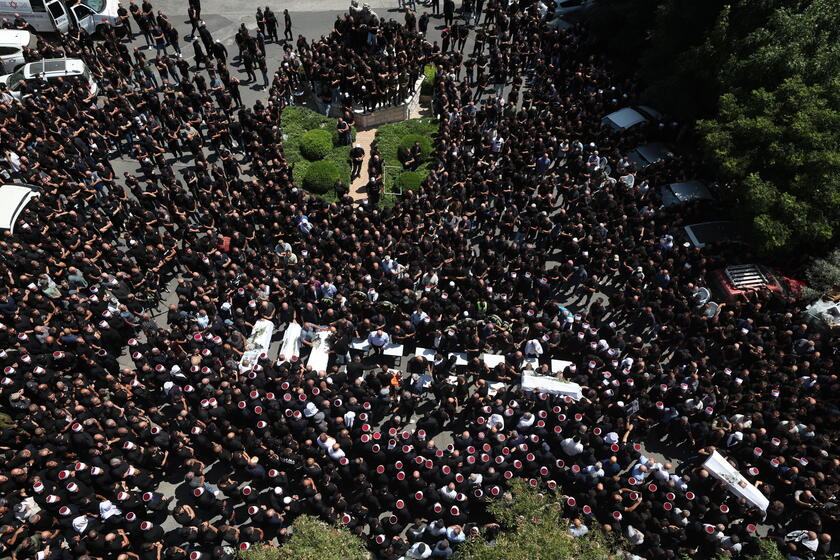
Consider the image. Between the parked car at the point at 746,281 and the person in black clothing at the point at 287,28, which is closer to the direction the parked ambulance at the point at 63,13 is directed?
the person in black clothing

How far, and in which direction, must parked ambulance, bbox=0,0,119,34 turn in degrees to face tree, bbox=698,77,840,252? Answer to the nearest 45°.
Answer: approximately 45° to its right

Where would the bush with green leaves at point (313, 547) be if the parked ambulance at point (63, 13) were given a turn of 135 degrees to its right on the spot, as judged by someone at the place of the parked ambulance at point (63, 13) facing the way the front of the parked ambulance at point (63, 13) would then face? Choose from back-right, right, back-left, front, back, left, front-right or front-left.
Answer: front-left

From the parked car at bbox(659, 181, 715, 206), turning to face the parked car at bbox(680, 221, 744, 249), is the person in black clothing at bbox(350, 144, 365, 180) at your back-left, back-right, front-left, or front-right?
back-right

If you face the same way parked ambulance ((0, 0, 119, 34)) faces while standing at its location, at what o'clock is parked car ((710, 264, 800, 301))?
parked car ((710, 264, 800, 301)) is roughly at 2 o'clock from parked ambulance ((0, 0, 119, 34)).

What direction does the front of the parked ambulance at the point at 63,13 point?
to the viewer's right

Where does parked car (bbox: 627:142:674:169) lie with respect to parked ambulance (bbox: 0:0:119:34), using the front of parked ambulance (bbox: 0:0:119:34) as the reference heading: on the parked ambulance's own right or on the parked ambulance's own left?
on the parked ambulance's own right

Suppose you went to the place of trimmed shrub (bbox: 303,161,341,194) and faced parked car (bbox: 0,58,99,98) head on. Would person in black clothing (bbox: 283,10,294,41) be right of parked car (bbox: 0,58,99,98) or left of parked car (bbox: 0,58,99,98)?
right

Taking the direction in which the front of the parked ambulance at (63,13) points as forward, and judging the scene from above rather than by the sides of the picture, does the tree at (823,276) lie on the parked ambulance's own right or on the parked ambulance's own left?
on the parked ambulance's own right

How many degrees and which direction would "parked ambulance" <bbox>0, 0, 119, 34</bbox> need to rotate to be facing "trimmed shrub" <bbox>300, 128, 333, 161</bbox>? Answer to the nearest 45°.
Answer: approximately 45° to its right

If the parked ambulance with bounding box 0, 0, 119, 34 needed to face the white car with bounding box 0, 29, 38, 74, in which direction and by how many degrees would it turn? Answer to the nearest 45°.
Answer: approximately 135° to its right

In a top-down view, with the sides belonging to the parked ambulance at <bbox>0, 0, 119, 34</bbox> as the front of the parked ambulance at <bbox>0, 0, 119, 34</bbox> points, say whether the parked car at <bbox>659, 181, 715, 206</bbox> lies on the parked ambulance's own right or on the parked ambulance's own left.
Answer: on the parked ambulance's own right
